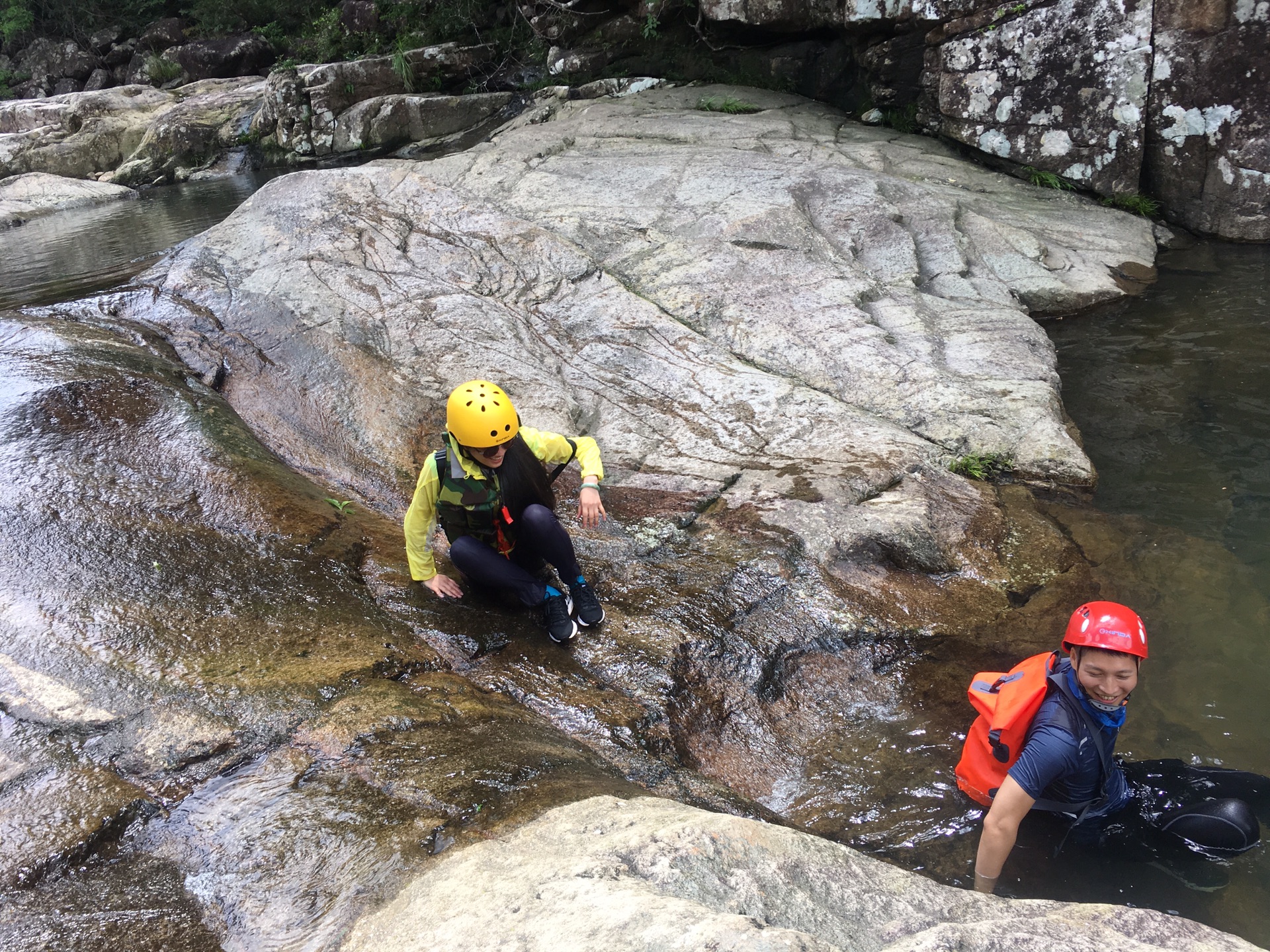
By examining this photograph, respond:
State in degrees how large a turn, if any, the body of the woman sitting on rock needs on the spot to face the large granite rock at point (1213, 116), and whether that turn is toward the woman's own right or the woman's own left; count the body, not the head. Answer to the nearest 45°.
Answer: approximately 90° to the woman's own left

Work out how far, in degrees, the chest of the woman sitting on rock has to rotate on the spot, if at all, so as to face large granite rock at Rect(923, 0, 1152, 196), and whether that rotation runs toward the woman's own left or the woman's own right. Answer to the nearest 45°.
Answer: approximately 90° to the woman's own left

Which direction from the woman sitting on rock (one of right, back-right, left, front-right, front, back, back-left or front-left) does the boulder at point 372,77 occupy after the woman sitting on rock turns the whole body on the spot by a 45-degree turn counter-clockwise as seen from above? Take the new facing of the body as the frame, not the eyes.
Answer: left

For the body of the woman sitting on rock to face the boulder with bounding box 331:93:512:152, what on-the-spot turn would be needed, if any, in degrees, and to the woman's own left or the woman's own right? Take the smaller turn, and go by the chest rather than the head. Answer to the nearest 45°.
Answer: approximately 135° to the woman's own left

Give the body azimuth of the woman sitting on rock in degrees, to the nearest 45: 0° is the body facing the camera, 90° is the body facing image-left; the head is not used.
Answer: approximately 315°

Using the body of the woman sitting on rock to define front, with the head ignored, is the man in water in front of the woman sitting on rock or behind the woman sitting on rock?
in front

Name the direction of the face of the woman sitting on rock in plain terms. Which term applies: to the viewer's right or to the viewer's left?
to the viewer's right

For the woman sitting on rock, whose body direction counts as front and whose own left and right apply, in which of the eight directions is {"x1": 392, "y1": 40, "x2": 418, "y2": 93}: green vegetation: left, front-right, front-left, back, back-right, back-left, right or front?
back-left

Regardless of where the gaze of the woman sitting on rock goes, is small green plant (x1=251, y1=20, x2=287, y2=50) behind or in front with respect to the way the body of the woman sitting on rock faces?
behind
